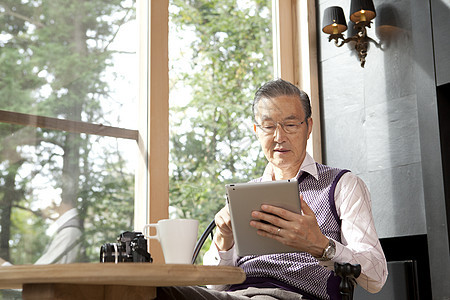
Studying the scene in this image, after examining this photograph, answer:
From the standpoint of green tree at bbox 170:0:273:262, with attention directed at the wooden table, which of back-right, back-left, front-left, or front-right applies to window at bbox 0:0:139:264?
front-right

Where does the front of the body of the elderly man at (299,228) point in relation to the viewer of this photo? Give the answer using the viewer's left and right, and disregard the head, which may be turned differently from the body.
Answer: facing the viewer and to the left of the viewer

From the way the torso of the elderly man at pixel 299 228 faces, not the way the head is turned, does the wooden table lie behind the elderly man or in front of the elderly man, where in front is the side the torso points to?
in front

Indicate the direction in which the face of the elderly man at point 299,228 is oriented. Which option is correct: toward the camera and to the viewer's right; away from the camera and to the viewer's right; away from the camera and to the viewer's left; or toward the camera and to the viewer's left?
toward the camera and to the viewer's left

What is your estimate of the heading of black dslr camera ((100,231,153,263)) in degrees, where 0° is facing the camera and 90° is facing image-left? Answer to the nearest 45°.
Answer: approximately 90°

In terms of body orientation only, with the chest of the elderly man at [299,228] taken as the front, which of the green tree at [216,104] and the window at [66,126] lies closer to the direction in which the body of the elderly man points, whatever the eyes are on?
the window

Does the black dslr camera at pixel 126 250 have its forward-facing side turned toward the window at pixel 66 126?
no

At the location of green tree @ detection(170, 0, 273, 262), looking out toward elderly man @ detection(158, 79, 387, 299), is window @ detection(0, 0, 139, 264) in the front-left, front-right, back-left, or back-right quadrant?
front-right

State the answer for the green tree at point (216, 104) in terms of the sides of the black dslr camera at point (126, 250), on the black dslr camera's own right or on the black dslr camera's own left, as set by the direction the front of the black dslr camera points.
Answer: on the black dslr camera's own right

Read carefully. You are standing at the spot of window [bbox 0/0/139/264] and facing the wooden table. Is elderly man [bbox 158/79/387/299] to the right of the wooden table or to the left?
left

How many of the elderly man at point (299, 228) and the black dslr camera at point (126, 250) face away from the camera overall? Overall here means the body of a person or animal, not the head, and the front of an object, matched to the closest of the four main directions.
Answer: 0

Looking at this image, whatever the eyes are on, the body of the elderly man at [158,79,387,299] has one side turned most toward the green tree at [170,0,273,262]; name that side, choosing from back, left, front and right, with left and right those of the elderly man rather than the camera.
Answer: back

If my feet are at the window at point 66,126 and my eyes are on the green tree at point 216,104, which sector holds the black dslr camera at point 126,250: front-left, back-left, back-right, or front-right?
back-right
